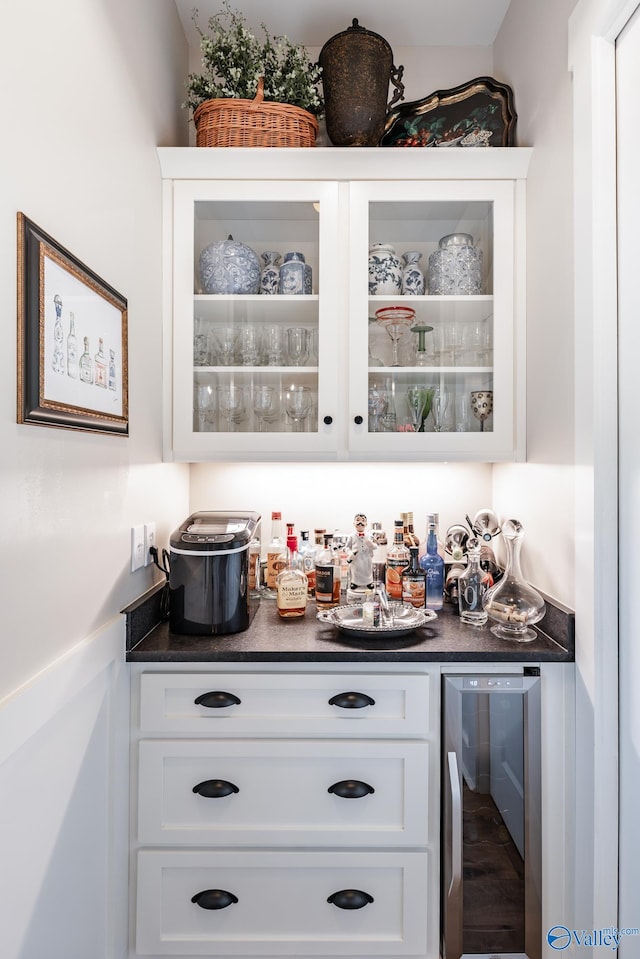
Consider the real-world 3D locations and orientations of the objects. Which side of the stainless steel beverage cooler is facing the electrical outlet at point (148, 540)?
right

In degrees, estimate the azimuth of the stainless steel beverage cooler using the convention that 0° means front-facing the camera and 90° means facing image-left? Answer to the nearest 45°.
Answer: approximately 0°
